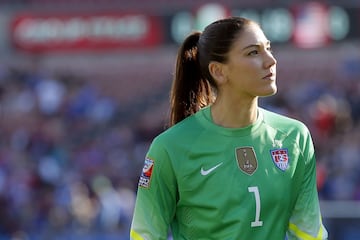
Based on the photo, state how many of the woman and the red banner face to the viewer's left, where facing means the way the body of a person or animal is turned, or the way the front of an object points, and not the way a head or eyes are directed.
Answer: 0

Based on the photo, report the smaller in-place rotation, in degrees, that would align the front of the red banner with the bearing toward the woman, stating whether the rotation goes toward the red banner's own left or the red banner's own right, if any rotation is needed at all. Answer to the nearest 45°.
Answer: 0° — it already faces them

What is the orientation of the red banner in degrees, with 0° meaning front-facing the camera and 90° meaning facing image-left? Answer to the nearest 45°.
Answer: approximately 0°

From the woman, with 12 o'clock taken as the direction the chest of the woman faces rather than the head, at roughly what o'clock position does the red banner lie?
The red banner is roughly at 7 o'clock from the woman.

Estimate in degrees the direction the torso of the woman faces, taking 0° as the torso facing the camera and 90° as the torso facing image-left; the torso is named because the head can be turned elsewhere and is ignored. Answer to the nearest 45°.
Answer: approximately 315°
